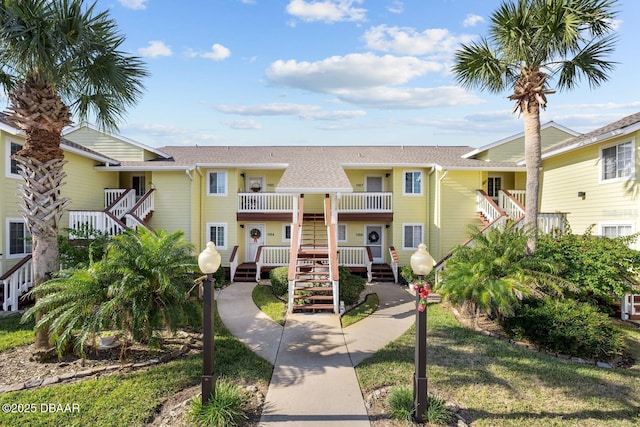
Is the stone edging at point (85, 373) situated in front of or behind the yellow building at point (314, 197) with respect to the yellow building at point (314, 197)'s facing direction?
in front

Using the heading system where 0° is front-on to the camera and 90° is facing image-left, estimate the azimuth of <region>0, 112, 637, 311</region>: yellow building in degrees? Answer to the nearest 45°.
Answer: approximately 0°

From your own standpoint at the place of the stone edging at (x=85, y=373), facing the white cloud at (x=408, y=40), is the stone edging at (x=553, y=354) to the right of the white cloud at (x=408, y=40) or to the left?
right

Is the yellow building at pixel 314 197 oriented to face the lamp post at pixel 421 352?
yes
